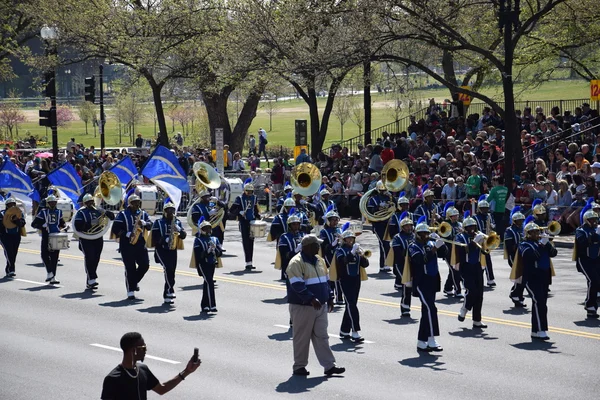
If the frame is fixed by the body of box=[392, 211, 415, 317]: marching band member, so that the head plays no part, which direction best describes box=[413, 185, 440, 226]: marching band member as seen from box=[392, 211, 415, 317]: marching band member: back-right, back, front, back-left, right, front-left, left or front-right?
back-left
